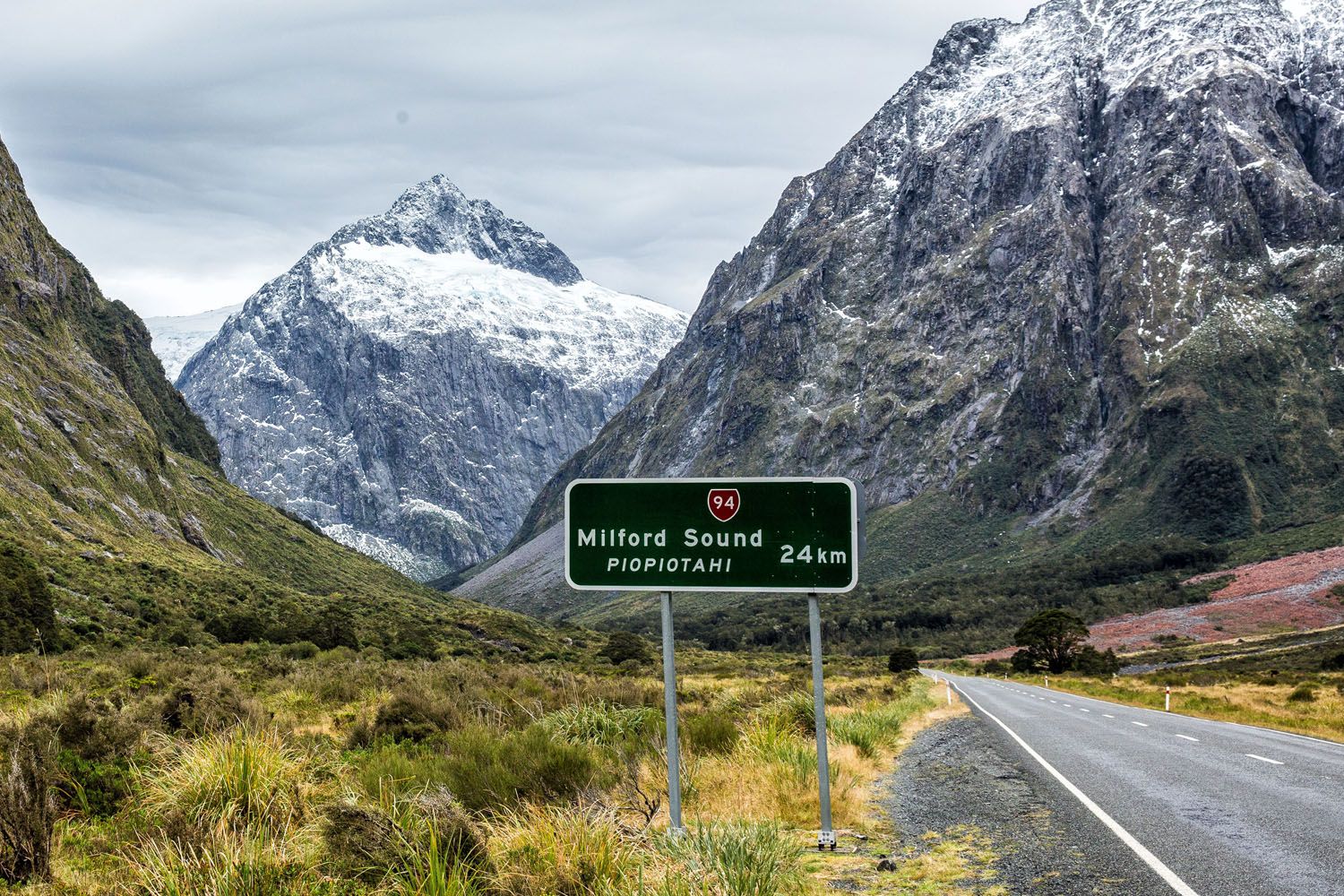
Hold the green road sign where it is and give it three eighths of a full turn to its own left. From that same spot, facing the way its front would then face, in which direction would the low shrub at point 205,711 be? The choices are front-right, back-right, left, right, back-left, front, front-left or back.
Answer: left

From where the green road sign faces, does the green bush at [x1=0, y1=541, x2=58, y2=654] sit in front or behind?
behind

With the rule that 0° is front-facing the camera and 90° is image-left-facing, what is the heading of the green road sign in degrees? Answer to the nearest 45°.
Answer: approximately 0°

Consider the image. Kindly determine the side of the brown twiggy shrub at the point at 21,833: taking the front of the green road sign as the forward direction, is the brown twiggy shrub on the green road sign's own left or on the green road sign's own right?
on the green road sign's own right

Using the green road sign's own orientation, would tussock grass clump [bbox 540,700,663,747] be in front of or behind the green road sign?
behind

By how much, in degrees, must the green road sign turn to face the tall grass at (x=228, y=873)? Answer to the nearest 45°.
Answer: approximately 45° to its right

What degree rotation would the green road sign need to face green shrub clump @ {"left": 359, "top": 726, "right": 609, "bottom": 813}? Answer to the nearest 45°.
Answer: approximately 135° to its right
